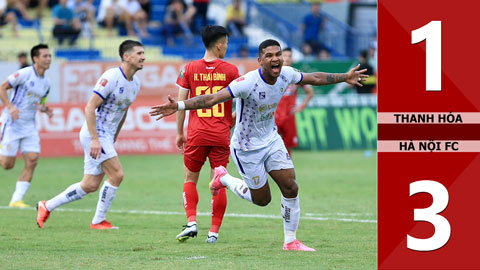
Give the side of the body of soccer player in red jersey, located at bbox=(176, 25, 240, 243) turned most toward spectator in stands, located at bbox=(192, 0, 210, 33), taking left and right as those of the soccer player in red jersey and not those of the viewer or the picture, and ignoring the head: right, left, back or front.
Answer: front

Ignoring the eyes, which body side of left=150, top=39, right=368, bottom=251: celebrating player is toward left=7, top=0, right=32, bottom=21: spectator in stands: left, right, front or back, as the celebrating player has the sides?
back

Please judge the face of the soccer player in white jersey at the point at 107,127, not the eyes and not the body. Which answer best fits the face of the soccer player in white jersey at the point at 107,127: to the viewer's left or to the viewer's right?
to the viewer's right

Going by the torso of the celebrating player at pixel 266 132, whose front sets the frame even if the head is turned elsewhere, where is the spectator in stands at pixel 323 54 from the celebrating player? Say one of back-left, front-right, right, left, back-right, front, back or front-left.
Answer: back-left

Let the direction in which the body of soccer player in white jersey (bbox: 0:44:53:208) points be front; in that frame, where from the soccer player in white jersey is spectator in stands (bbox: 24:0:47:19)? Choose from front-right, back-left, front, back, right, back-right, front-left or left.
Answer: back-left

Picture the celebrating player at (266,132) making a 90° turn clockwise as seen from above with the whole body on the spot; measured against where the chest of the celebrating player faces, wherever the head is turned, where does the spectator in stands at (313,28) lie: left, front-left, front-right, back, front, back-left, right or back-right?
back-right

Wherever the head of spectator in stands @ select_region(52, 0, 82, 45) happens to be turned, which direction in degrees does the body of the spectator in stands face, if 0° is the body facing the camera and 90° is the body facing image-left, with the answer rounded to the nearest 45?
approximately 0°

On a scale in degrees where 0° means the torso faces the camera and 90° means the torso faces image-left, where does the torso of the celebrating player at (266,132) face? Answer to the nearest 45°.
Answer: approximately 315°

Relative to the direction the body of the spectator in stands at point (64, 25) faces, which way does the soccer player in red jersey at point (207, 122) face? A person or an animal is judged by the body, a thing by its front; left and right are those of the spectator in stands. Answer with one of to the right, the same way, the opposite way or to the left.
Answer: the opposite way

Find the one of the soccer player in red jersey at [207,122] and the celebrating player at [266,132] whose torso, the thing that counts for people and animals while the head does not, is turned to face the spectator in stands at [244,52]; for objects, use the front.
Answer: the soccer player in red jersey

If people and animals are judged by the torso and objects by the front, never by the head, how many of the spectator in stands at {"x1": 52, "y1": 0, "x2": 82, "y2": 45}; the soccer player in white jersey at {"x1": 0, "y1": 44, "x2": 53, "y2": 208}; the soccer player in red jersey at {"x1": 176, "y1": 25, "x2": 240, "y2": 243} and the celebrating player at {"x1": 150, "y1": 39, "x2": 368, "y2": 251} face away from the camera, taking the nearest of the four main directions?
1

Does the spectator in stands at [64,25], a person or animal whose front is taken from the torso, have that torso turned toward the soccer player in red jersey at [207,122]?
yes

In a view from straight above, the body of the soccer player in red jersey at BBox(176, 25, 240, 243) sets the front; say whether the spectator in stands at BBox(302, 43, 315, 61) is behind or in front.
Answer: in front

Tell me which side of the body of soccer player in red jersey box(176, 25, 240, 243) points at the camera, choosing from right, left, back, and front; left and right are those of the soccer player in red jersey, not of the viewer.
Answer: back

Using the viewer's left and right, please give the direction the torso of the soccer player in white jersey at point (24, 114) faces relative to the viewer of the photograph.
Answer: facing the viewer and to the right of the viewer
